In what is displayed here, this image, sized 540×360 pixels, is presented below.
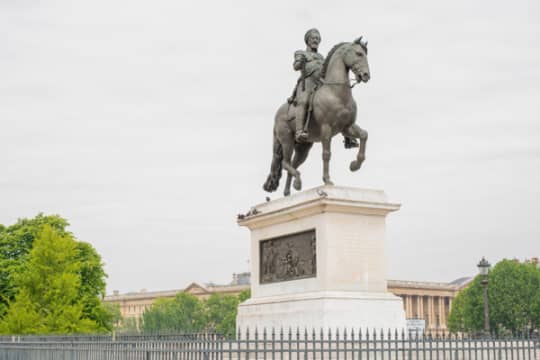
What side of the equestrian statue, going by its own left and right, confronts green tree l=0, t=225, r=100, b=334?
back

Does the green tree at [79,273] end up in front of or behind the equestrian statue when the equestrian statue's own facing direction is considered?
behind

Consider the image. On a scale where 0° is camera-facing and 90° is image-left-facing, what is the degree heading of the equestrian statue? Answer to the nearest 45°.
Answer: approximately 315°
